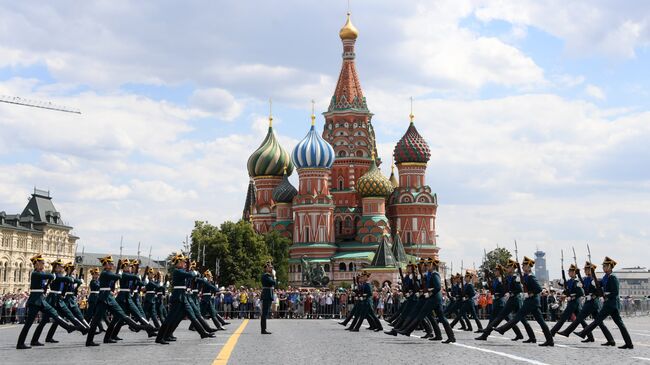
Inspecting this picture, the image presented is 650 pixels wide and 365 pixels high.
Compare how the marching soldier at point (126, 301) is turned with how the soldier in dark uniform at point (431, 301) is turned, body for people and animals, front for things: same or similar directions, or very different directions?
very different directions
